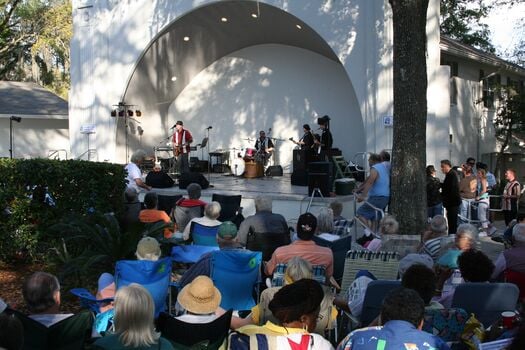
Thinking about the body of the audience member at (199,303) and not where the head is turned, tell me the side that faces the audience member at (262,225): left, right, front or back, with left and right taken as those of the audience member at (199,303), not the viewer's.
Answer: front

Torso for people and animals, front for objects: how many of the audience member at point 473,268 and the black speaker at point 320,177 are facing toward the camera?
1

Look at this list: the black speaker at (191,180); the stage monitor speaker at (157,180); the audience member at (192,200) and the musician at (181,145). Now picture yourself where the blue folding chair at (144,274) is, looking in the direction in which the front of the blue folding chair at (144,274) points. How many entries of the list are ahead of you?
4

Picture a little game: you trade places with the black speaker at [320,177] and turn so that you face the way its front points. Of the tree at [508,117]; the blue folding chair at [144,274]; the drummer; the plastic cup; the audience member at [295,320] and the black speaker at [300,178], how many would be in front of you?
3

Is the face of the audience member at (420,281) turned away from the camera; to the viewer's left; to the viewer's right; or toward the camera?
away from the camera

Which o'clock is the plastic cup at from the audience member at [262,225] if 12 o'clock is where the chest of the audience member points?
The plastic cup is roughly at 5 o'clock from the audience member.

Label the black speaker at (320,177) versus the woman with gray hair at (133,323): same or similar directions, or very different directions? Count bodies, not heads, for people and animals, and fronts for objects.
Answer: very different directions

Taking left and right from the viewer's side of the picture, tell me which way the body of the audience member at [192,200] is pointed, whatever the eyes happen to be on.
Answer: facing away from the viewer

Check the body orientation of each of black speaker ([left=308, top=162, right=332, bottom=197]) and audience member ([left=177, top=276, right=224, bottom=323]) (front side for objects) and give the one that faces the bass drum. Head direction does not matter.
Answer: the audience member

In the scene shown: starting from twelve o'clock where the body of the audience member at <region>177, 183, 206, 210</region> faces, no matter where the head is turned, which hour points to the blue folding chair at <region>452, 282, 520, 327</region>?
The blue folding chair is roughly at 5 o'clock from the audience member.

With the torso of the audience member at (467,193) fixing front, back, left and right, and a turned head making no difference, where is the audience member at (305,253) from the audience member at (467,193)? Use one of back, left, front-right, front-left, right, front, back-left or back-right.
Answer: front-left

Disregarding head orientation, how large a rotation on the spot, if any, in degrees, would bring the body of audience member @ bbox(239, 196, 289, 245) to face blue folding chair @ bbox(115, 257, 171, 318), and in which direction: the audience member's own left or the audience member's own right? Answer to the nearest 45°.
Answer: approximately 135° to the audience member's own left

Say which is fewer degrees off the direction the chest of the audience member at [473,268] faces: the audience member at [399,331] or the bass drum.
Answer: the bass drum

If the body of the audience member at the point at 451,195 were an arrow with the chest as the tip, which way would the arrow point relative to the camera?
to the viewer's left

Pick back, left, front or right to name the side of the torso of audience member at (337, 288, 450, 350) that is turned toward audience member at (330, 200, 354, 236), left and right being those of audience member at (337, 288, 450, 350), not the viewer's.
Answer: front

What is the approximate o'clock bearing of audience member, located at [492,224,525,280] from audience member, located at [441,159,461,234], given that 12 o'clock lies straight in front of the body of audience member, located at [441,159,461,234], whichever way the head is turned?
audience member, located at [492,224,525,280] is roughly at 9 o'clock from audience member, located at [441,159,461,234].

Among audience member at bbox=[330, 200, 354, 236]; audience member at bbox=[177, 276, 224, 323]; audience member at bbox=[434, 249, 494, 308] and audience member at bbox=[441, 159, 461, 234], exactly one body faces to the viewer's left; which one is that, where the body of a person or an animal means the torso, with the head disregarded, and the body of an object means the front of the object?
audience member at bbox=[441, 159, 461, 234]
